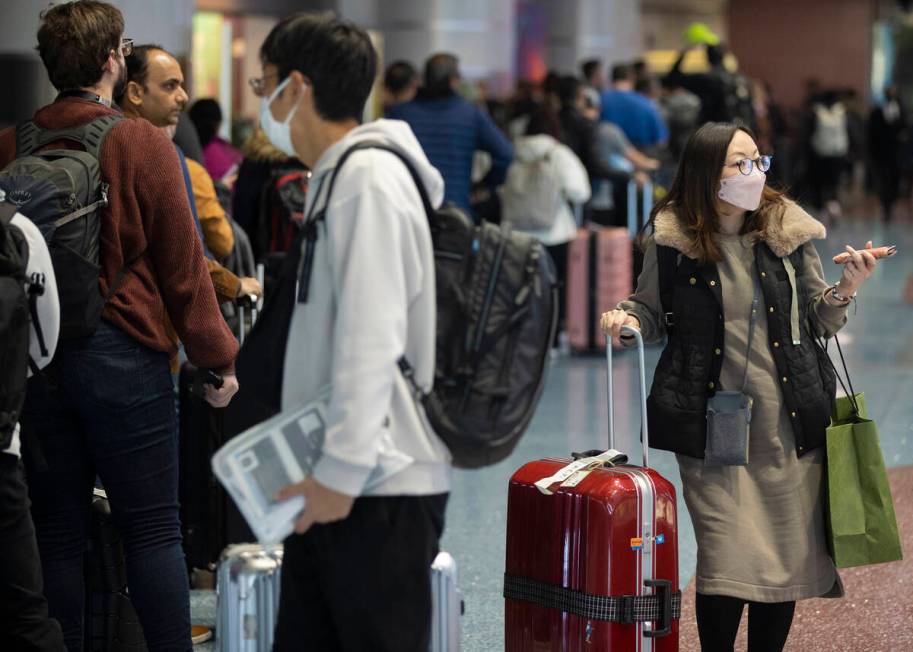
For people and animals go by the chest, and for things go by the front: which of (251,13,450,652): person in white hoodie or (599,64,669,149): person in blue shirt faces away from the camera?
the person in blue shirt

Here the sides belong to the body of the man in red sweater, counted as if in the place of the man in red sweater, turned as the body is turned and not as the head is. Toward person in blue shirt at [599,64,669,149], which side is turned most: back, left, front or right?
front

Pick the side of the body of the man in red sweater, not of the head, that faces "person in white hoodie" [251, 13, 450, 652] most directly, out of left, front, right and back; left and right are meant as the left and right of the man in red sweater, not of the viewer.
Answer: right

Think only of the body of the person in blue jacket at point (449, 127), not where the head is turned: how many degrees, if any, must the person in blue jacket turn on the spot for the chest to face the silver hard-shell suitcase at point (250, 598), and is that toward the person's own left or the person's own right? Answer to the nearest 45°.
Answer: approximately 180°

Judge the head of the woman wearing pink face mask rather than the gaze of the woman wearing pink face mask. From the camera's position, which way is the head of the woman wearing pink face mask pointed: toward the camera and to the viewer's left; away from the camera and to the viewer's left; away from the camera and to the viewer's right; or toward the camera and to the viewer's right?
toward the camera and to the viewer's right

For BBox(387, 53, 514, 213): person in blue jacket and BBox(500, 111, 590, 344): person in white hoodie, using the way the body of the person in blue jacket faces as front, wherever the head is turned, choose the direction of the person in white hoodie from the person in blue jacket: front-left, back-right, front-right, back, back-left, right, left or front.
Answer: front-right

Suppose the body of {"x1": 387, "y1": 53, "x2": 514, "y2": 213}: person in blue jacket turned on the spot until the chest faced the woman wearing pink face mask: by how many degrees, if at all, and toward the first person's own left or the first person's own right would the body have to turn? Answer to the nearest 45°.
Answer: approximately 180°

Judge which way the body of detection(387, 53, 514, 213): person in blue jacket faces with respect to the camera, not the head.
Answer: away from the camera

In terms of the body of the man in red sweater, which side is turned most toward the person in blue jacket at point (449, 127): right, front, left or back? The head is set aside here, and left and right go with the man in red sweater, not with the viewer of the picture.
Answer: front

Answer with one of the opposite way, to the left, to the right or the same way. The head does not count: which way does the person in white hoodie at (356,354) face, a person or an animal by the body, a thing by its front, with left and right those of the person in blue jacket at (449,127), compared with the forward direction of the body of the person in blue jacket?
to the left

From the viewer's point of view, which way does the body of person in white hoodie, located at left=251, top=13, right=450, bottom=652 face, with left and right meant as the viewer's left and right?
facing to the left of the viewer

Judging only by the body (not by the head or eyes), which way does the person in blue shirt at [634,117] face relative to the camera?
away from the camera

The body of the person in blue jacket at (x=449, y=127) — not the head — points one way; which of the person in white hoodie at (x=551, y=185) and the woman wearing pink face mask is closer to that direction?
the person in white hoodie

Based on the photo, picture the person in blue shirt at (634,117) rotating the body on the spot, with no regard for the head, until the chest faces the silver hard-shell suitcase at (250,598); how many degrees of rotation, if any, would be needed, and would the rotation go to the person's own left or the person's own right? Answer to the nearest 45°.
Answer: approximately 180°

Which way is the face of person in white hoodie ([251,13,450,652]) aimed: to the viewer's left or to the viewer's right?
to the viewer's left

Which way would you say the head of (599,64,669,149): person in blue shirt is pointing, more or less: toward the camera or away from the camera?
away from the camera

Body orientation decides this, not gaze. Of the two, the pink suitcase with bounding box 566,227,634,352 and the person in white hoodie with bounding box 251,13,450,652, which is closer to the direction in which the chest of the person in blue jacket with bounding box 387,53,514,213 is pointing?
the pink suitcase
